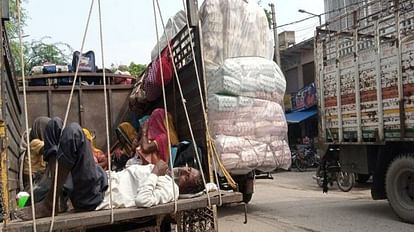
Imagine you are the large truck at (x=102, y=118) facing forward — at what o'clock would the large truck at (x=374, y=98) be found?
the large truck at (x=374, y=98) is roughly at 2 o'clock from the large truck at (x=102, y=118).

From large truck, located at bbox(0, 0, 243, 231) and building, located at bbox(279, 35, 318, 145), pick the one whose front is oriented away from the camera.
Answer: the large truck

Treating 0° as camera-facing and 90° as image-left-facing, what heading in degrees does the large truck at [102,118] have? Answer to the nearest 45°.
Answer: approximately 180°

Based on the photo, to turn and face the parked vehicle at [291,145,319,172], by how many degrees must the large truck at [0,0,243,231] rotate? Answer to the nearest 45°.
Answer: approximately 45° to its right
